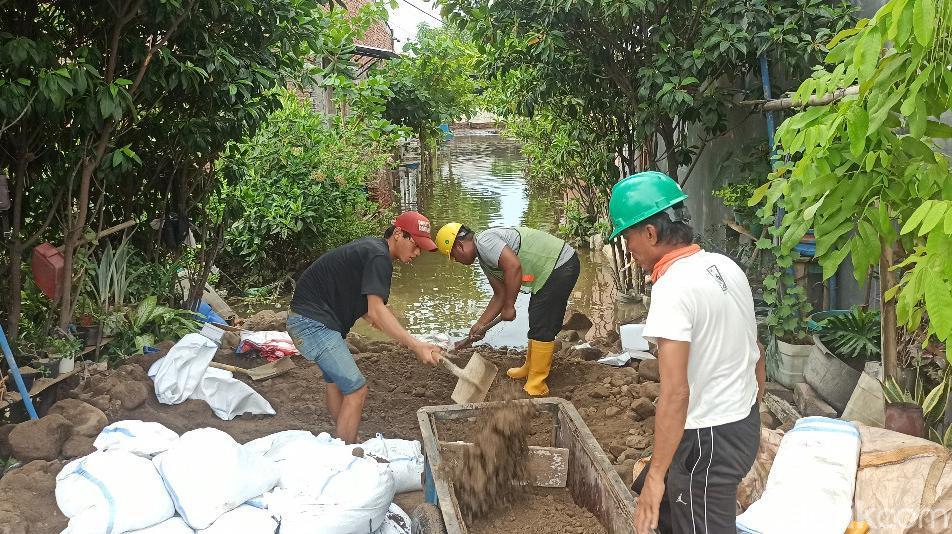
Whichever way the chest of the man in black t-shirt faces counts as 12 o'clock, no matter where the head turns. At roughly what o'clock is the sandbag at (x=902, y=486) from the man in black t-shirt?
The sandbag is roughly at 1 o'clock from the man in black t-shirt.

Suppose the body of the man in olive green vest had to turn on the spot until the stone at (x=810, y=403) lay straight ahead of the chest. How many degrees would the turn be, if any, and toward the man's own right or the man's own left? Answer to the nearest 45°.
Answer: approximately 135° to the man's own left

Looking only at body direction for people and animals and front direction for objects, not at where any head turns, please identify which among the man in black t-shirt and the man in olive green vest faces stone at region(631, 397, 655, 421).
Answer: the man in black t-shirt

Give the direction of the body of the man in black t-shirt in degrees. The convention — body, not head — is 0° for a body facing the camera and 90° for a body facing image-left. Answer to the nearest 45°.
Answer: approximately 270°

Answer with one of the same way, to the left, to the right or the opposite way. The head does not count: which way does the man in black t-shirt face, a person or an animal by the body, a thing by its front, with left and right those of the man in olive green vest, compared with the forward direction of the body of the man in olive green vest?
the opposite way

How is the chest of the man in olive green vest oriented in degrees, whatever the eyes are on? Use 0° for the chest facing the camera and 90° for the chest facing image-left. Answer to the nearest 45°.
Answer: approximately 90°

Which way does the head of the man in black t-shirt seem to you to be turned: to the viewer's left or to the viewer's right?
to the viewer's right

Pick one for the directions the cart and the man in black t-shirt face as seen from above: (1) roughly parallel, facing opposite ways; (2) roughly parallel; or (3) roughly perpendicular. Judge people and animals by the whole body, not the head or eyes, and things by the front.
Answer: roughly perpendicular
